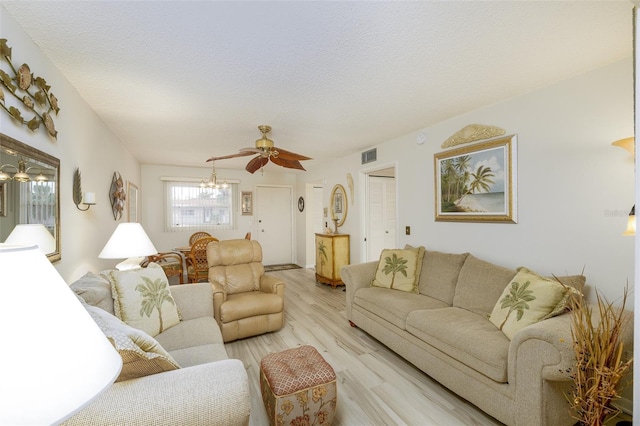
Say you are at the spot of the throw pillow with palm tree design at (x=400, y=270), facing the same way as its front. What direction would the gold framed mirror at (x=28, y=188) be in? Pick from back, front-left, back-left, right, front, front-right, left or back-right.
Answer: front

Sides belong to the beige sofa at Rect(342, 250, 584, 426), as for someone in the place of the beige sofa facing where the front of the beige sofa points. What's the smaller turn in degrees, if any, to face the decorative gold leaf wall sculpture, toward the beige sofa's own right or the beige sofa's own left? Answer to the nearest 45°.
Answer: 0° — it already faces it

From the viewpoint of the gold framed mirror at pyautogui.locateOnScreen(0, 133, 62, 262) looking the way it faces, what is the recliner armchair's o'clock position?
The recliner armchair is roughly at 10 o'clock from the gold framed mirror.

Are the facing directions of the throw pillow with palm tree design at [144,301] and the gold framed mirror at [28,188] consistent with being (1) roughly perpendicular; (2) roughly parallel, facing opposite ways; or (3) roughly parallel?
roughly parallel

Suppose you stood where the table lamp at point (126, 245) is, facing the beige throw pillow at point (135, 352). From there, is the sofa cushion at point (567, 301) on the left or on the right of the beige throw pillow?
left

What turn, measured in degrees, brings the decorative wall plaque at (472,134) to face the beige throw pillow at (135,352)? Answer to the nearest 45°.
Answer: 0° — it already faces it

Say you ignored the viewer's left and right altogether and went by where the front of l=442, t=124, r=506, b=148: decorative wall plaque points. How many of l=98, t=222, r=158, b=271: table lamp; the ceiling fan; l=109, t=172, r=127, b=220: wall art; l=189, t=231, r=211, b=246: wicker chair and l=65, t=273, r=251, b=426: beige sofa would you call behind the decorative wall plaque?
0

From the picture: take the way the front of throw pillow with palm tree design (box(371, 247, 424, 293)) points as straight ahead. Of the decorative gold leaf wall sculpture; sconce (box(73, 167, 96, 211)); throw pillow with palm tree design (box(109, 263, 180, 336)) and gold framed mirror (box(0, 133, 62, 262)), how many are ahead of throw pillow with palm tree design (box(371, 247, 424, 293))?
4

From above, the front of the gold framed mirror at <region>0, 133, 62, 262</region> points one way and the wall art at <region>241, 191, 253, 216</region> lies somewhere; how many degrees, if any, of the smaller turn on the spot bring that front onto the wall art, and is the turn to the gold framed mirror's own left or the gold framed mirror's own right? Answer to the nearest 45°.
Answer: approximately 90° to the gold framed mirror's own left

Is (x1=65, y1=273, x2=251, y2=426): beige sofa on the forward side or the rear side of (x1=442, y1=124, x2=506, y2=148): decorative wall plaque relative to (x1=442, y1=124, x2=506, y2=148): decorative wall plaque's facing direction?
on the forward side

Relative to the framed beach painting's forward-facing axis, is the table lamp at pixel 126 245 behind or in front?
in front

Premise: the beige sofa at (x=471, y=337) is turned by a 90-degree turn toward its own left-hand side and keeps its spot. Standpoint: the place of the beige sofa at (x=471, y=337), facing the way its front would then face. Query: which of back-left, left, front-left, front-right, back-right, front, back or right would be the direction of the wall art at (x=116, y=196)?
back-right

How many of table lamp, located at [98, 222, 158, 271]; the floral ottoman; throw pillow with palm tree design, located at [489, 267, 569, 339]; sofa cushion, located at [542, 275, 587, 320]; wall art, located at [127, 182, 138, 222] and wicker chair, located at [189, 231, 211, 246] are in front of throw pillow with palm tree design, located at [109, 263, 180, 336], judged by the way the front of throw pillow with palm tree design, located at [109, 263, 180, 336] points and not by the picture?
3

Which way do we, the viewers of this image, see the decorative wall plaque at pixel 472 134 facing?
facing the viewer and to the left of the viewer

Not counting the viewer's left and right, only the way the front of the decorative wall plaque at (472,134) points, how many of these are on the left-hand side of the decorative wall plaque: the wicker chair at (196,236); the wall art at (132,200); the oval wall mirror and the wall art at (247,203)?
0

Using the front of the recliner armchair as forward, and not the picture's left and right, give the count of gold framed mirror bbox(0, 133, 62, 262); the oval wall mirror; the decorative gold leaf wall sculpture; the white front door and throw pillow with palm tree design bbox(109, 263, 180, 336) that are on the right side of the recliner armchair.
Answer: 3

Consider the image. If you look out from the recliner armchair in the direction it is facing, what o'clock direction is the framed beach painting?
The framed beach painting is roughly at 11 o'clock from the recliner armchair.

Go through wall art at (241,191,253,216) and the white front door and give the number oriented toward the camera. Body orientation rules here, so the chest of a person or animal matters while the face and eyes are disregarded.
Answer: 2

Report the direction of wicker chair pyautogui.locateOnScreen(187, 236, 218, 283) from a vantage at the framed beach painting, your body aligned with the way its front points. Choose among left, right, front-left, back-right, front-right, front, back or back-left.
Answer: front-right
